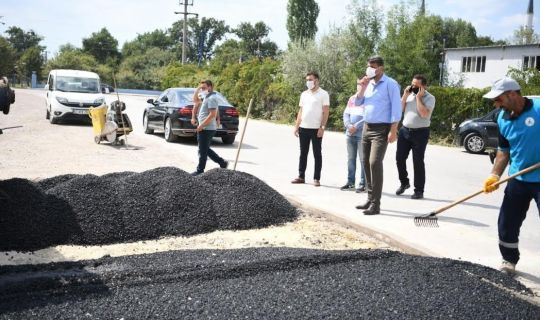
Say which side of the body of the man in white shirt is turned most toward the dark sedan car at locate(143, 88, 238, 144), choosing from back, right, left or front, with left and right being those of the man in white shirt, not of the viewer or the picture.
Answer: right

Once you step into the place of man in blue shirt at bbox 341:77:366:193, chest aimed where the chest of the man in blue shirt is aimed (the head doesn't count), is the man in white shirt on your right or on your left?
on your right

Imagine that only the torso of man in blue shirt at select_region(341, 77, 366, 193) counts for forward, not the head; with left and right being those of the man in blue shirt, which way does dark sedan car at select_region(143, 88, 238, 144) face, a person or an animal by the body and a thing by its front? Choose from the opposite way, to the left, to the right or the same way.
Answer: to the right

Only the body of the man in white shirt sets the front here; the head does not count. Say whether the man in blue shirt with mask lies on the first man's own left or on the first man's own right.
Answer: on the first man's own left

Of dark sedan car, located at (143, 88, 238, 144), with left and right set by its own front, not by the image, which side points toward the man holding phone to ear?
back

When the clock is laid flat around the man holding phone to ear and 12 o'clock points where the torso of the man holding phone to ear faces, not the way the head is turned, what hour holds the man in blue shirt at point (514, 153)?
The man in blue shirt is roughly at 10 o'clock from the man holding phone to ear.

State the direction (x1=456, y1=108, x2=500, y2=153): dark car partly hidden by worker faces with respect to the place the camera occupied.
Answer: facing to the left of the viewer

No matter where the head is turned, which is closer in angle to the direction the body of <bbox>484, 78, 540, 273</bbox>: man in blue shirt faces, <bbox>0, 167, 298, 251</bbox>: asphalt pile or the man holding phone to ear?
the asphalt pile
